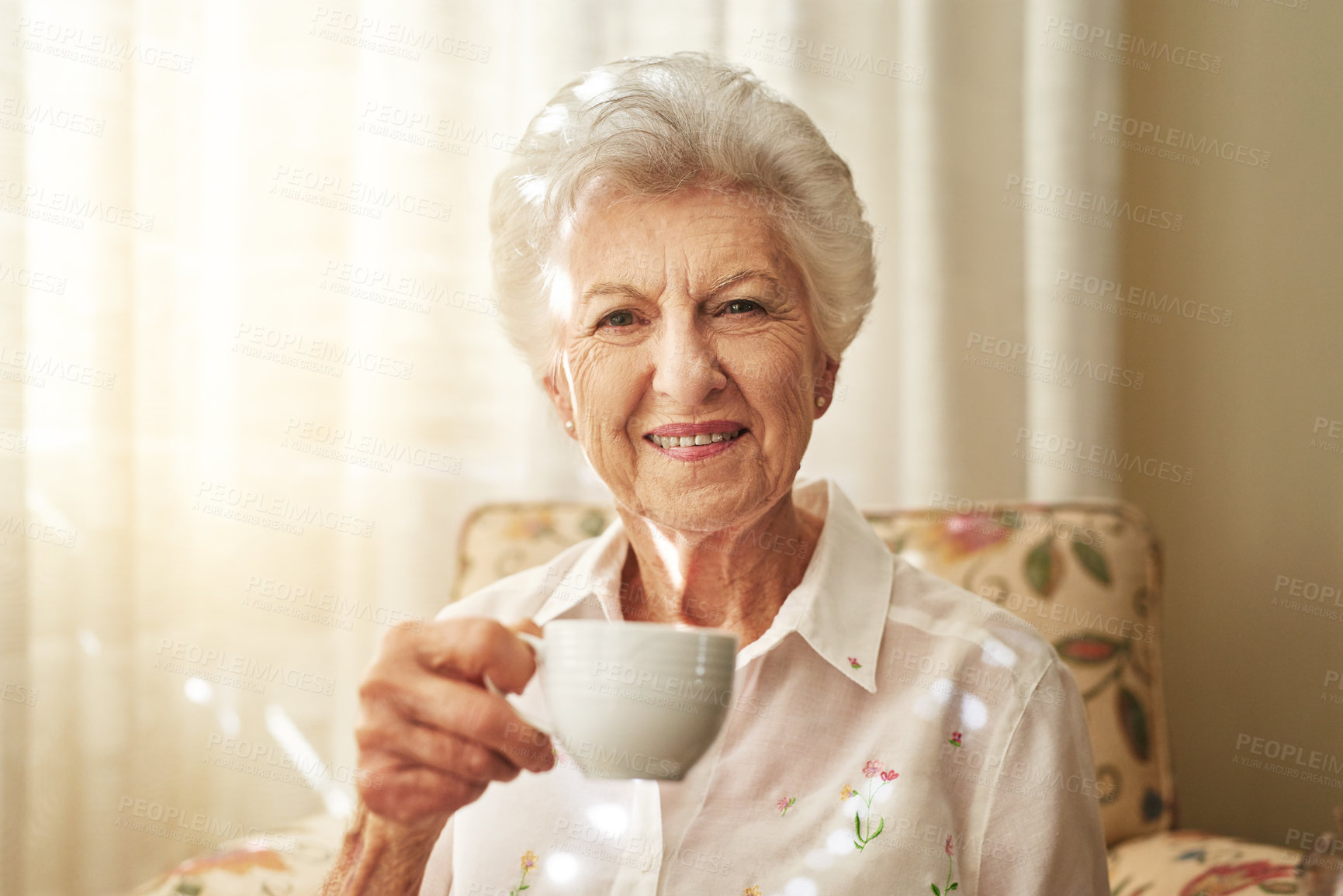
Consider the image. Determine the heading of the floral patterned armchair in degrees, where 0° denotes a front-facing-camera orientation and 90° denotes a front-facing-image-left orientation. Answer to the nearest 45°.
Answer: approximately 0°

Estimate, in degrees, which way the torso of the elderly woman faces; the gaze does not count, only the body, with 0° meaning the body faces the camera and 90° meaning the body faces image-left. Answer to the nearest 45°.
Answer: approximately 0°
